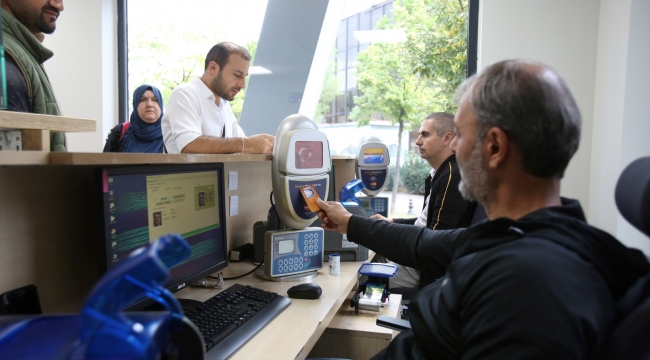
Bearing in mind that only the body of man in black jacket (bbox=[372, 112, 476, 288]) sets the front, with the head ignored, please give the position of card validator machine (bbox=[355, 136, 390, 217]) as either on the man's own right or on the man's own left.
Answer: on the man's own right

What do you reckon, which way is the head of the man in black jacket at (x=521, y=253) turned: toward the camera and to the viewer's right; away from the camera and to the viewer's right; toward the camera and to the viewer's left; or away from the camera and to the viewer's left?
away from the camera and to the viewer's left

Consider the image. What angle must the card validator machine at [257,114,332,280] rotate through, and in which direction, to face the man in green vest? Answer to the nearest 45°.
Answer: approximately 135° to its right

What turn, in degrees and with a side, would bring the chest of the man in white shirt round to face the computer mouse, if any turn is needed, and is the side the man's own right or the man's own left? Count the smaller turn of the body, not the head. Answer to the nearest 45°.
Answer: approximately 45° to the man's own right

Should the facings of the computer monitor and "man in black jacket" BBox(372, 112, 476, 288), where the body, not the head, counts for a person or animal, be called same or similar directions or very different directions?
very different directions

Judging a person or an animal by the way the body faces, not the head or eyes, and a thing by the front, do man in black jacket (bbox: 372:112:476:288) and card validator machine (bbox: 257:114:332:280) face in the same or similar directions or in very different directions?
very different directions

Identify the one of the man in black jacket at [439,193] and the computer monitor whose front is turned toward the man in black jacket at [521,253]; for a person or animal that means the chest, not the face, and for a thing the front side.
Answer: the computer monitor

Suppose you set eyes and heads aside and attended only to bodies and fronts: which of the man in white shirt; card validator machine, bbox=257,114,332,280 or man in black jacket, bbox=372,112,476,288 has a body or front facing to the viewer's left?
the man in black jacket

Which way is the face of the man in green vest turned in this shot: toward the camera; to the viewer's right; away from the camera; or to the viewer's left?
to the viewer's right

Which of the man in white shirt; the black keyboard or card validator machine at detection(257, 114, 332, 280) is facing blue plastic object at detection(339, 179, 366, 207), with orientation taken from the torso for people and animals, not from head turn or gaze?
the man in white shirt

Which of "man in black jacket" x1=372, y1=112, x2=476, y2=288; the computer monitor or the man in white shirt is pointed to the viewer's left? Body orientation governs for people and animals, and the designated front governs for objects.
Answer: the man in black jacket
